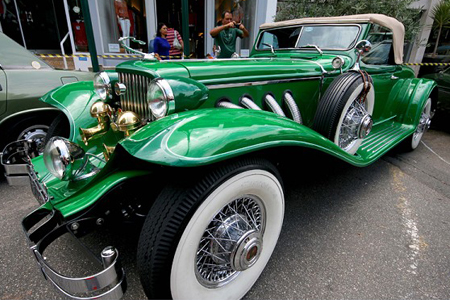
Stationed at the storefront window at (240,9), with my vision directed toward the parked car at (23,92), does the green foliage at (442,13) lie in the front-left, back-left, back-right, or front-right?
back-left

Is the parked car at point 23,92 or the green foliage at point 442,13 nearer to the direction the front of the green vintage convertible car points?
the parked car

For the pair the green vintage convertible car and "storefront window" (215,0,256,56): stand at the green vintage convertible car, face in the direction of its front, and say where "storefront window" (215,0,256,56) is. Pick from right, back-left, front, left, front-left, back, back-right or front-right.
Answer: back-right

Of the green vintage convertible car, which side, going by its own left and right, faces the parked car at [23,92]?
right

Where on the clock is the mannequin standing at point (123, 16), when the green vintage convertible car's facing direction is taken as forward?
The mannequin standing is roughly at 4 o'clock from the green vintage convertible car.

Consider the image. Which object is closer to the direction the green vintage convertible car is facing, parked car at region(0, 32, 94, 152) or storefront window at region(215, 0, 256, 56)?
the parked car

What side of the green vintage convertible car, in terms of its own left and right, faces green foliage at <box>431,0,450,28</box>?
back

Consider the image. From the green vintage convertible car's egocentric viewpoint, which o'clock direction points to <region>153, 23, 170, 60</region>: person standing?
The person standing is roughly at 4 o'clock from the green vintage convertible car.

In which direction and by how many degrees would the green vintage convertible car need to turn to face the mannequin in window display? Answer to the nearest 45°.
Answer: approximately 90° to its right

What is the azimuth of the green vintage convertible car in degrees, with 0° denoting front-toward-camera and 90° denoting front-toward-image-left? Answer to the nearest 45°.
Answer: approximately 45°

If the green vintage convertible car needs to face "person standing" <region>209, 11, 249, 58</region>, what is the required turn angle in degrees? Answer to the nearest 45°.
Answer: approximately 135° to its right
